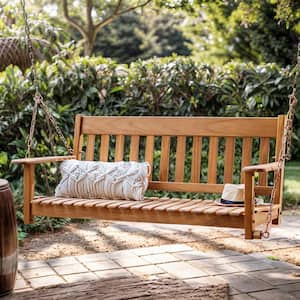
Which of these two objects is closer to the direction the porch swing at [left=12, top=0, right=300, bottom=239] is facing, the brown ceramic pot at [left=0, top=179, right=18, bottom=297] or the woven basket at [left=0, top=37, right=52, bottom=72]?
the brown ceramic pot

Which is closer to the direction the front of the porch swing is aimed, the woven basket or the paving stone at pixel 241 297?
the paving stone

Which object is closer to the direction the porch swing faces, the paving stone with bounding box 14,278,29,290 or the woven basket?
the paving stone

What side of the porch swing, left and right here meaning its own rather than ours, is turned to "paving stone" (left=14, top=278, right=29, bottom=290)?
front

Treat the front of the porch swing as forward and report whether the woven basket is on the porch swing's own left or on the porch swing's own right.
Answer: on the porch swing's own right

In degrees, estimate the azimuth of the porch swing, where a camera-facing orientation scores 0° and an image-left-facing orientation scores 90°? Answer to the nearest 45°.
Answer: approximately 45°
